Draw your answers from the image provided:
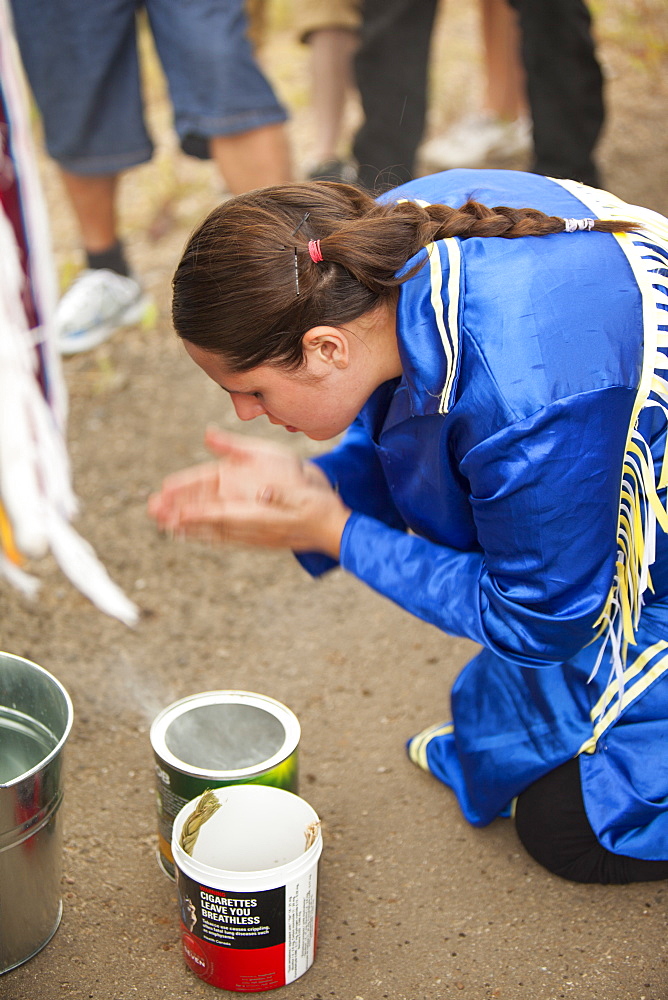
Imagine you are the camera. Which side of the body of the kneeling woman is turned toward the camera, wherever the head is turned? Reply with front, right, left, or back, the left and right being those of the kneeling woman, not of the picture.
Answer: left

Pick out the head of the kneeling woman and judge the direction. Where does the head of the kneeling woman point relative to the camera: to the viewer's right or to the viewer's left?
to the viewer's left

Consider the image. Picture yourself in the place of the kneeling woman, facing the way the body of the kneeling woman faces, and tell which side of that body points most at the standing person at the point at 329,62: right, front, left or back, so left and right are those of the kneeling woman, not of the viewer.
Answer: right

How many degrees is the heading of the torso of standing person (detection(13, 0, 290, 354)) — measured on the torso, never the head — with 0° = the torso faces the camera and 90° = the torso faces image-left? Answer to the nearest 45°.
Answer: approximately 45°

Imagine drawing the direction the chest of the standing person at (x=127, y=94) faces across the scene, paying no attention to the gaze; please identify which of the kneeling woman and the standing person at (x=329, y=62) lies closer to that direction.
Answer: the kneeling woman

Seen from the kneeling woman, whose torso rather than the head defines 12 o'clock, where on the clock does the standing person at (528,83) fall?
The standing person is roughly at 3 o'clock from the kneeling woman.

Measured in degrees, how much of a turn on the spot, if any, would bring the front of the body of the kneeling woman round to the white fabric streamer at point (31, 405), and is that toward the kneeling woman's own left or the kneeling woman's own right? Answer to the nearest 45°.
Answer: approximately 45° to the kneeling woman's own right

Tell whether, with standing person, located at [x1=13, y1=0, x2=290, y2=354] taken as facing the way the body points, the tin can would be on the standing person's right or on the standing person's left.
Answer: on the standing person's left

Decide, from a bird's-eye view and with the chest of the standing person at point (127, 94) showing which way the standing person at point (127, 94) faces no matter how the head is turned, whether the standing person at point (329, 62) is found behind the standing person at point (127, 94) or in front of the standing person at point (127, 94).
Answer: behind
